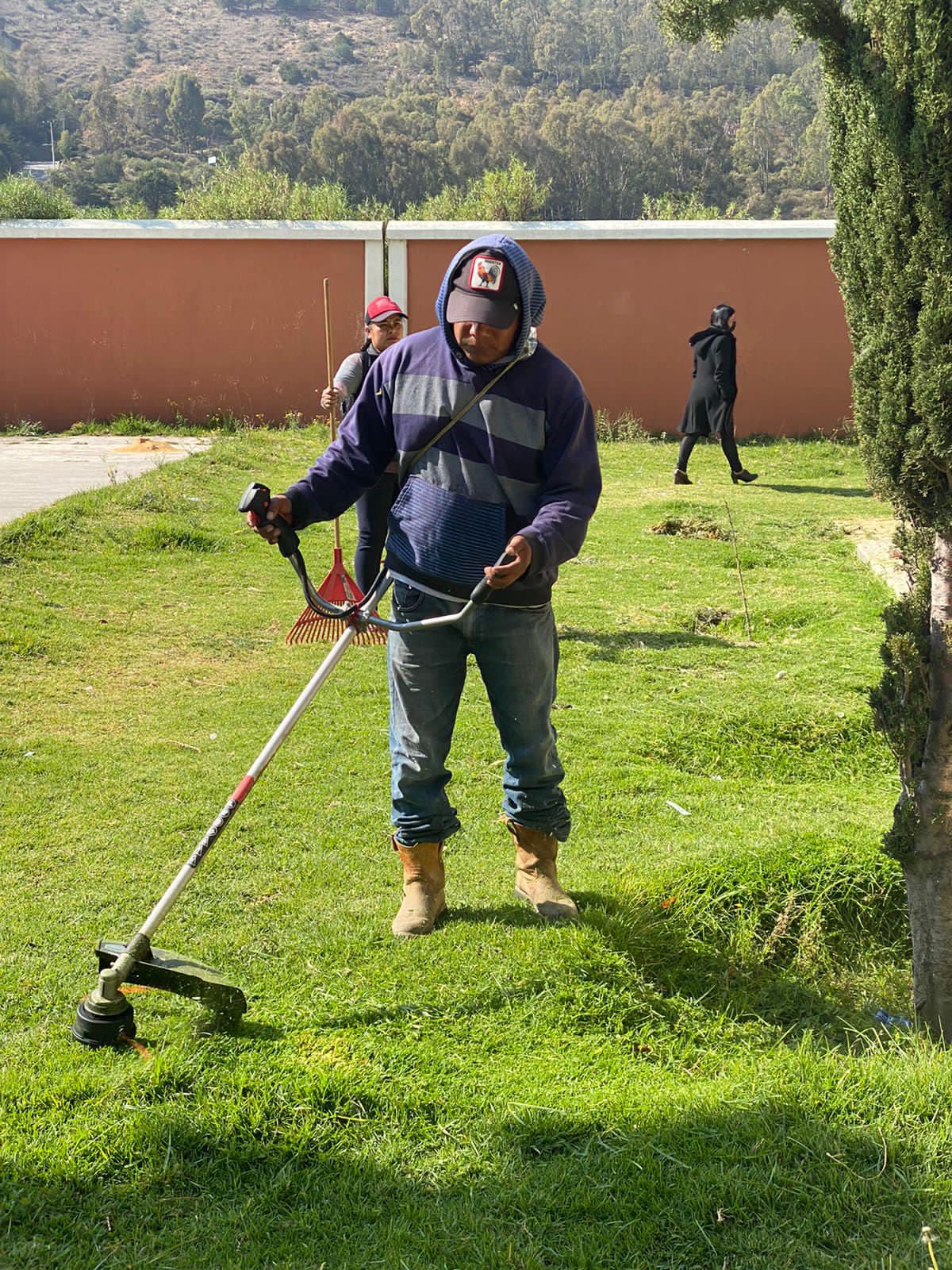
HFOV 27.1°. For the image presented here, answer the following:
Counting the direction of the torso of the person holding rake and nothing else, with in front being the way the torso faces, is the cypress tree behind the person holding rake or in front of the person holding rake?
in front

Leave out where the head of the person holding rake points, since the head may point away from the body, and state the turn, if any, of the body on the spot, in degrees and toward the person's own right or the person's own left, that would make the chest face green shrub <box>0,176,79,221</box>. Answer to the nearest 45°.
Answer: approximately 135° to the person's own right

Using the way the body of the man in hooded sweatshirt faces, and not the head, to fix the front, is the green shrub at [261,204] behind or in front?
behind

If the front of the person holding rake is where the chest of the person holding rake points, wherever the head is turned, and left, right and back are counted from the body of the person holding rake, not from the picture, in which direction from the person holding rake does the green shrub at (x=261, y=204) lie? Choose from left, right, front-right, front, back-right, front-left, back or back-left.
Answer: back-left

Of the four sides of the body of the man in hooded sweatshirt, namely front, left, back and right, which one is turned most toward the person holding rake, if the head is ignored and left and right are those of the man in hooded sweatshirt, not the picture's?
back

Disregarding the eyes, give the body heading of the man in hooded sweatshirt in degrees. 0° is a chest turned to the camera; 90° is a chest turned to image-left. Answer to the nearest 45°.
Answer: approximately 0°

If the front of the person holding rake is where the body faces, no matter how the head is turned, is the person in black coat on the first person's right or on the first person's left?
on the first person's left

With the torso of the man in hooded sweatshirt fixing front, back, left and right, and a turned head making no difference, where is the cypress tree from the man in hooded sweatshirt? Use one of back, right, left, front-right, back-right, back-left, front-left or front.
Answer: left

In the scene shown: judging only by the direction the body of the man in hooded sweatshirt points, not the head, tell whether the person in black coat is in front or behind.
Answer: behind

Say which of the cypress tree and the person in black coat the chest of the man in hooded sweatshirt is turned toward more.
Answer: the cypress tree

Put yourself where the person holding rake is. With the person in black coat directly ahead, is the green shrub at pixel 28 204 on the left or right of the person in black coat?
left

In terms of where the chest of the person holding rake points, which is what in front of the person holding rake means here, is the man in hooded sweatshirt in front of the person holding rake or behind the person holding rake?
in front

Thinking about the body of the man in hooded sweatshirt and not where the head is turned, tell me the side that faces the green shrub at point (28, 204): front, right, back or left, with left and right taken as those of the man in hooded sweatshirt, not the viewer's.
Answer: back
